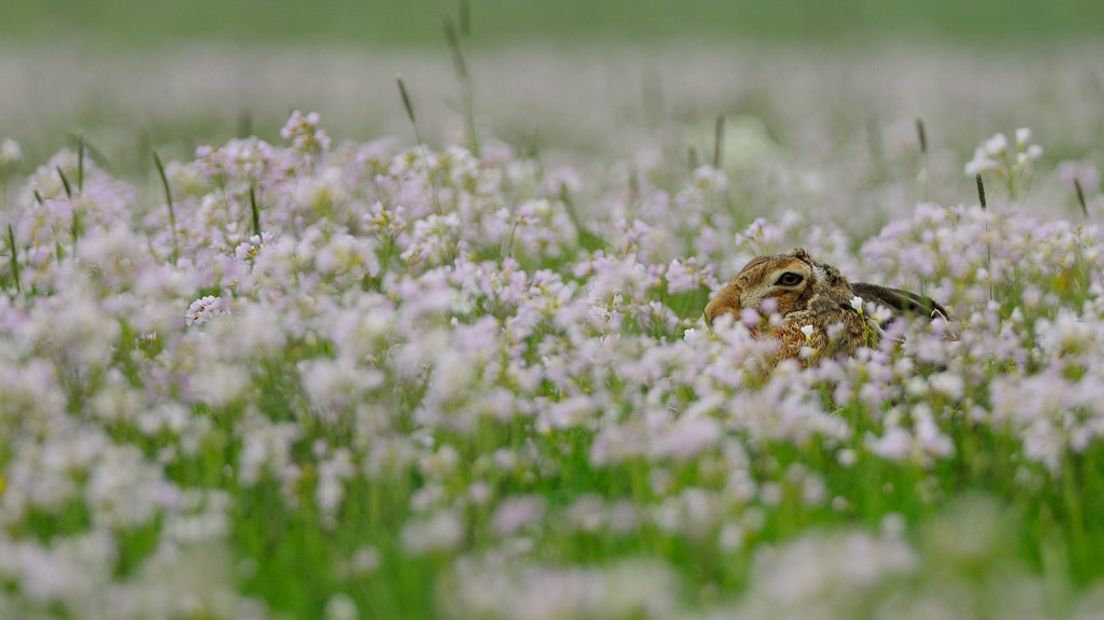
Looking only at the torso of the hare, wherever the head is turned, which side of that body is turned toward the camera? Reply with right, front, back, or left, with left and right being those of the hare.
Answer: left

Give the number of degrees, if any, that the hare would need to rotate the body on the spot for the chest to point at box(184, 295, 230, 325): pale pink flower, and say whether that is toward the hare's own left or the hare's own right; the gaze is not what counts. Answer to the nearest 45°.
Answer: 0° — it already faces it

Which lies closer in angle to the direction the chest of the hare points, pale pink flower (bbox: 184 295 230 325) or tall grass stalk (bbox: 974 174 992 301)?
the pale pink flower

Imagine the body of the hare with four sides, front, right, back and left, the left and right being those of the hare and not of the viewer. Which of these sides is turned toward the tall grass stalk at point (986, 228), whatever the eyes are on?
back
